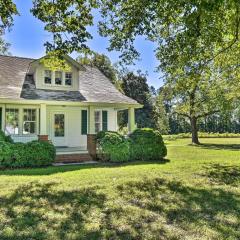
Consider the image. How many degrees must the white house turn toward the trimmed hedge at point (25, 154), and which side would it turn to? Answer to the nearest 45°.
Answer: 0° — it already faces it

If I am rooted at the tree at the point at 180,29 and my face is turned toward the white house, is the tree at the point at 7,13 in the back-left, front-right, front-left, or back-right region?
front-left

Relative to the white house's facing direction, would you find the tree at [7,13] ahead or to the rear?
ahead

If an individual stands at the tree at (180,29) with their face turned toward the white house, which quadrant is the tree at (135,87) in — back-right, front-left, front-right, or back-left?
front-right

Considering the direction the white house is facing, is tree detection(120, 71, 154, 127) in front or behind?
behind

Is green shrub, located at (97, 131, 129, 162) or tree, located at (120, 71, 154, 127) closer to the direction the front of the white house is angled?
the green shrub

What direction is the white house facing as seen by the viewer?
toward the camera

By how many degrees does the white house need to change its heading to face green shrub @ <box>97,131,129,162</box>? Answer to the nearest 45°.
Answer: approximately 45° to its left
